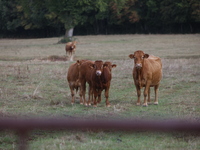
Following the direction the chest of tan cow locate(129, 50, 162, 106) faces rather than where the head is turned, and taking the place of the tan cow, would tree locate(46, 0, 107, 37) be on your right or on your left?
on your right

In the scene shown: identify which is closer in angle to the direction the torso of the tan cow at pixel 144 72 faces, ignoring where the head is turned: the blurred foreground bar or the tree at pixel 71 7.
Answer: the blurred foreground bar

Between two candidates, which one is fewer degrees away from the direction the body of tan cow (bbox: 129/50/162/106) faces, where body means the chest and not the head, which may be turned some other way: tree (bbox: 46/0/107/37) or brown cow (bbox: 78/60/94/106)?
the brown cow

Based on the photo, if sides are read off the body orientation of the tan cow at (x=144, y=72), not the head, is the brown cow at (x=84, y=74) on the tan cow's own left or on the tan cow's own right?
on the tan cow's own right

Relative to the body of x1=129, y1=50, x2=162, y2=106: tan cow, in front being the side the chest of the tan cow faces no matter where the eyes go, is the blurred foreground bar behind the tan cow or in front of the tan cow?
in front

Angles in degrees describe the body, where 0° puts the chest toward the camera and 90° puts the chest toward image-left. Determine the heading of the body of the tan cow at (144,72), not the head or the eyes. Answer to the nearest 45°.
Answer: approximately 45°
